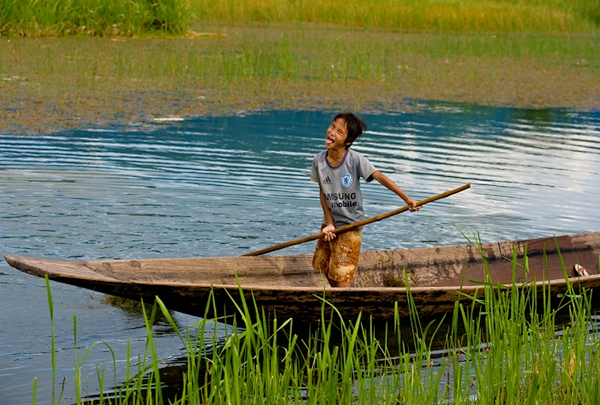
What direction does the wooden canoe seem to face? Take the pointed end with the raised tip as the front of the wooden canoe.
to the viewer's left

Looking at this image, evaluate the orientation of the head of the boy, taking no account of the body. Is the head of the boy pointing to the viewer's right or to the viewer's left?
to the viewer's left
